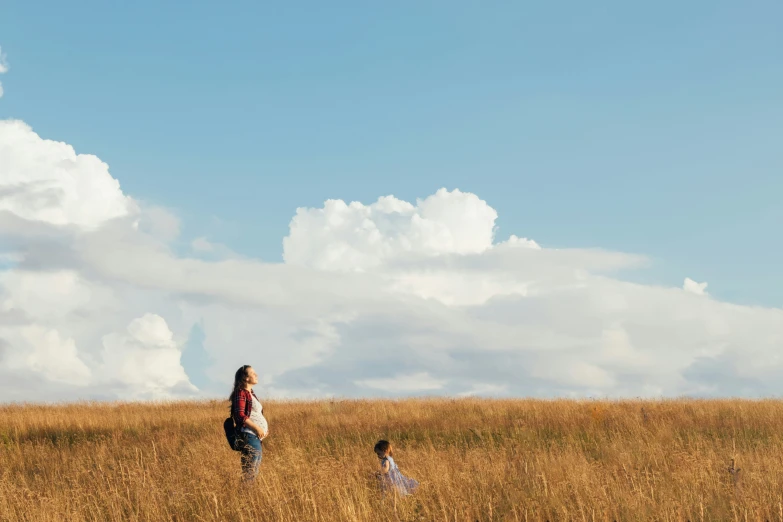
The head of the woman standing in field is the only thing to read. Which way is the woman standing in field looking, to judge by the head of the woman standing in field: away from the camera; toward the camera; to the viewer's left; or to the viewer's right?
to the viewer's right

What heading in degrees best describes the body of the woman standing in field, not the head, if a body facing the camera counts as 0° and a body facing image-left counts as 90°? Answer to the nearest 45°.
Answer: approximately 270°

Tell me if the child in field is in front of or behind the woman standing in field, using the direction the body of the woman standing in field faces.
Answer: in front
